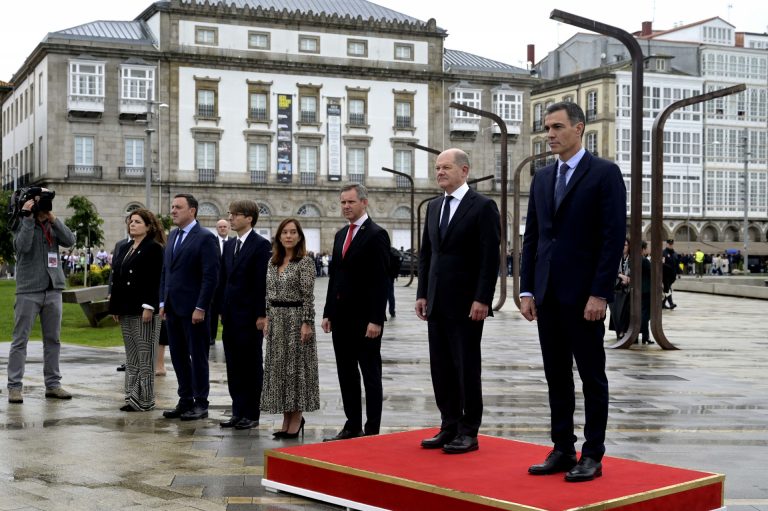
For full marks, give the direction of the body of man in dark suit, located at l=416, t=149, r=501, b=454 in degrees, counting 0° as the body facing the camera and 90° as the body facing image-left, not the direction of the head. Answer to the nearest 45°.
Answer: approximately 45°

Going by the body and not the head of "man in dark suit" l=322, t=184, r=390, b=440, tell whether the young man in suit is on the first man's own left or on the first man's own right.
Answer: on the first man's own right

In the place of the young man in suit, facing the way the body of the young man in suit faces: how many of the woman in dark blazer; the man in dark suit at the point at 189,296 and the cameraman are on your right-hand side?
3

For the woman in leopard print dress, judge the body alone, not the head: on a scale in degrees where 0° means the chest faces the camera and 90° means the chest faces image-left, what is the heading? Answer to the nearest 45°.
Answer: approximately 45°

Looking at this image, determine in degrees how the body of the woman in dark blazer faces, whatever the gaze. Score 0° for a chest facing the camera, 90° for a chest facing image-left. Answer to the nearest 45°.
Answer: approximately 45°

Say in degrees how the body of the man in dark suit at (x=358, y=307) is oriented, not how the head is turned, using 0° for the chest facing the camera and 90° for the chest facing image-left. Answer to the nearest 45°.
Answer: approximately 45°

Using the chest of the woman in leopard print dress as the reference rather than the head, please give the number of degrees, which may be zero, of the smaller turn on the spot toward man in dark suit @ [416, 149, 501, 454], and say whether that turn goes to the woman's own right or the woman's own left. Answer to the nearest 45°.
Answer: approximately 90° to the woman's own left
